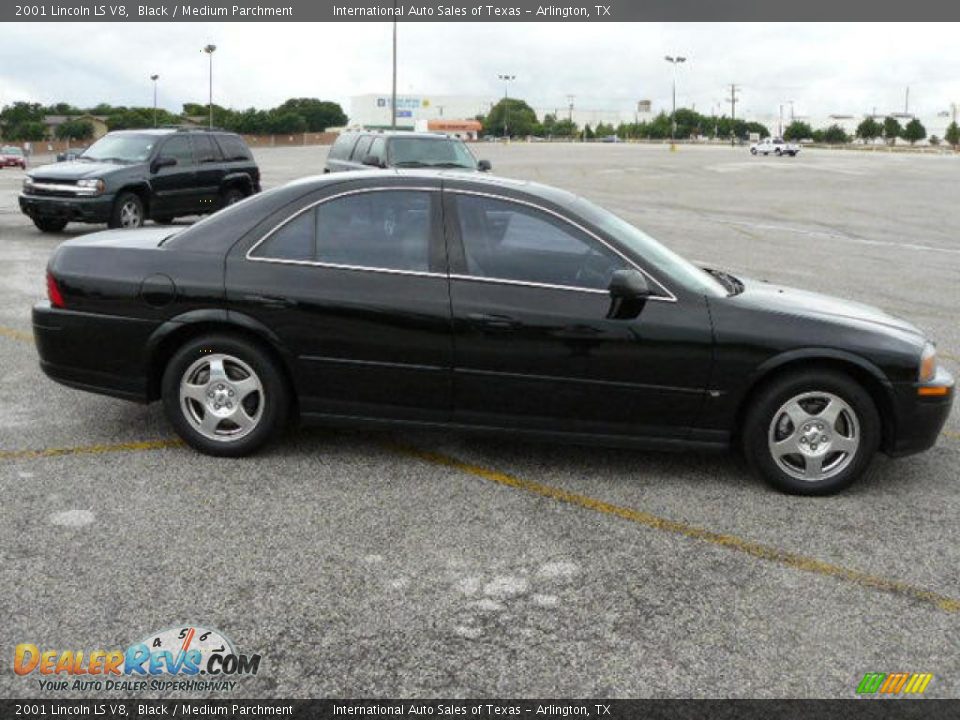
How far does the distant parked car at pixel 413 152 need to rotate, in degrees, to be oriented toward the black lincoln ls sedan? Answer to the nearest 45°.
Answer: approximately 45° to its right

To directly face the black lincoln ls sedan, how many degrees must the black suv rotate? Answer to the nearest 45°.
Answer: approximately 45° to its left

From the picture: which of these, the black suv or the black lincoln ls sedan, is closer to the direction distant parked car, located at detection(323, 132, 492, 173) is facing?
the black lincoln ls sedan

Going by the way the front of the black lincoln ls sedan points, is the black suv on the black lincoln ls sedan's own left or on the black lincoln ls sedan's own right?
on the black lincoln ls sedan's own left

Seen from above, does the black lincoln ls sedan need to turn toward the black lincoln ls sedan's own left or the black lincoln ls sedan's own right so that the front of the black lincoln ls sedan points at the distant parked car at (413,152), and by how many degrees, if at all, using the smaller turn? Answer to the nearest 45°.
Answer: approximately 90° to the black lincoln ls sedan's own left

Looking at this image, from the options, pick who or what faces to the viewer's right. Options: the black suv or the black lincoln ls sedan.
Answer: the black lincoln ls sedan

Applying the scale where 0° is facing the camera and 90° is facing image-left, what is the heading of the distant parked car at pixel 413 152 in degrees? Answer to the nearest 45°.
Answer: approximately 315°

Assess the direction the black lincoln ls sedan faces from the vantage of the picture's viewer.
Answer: facing to the right of the viewer

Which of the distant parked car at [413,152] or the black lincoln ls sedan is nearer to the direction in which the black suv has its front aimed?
the black lincoln ls sedan

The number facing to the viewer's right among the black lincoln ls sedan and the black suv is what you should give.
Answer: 1

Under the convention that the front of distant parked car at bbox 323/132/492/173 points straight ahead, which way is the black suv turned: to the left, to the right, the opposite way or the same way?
to the right
